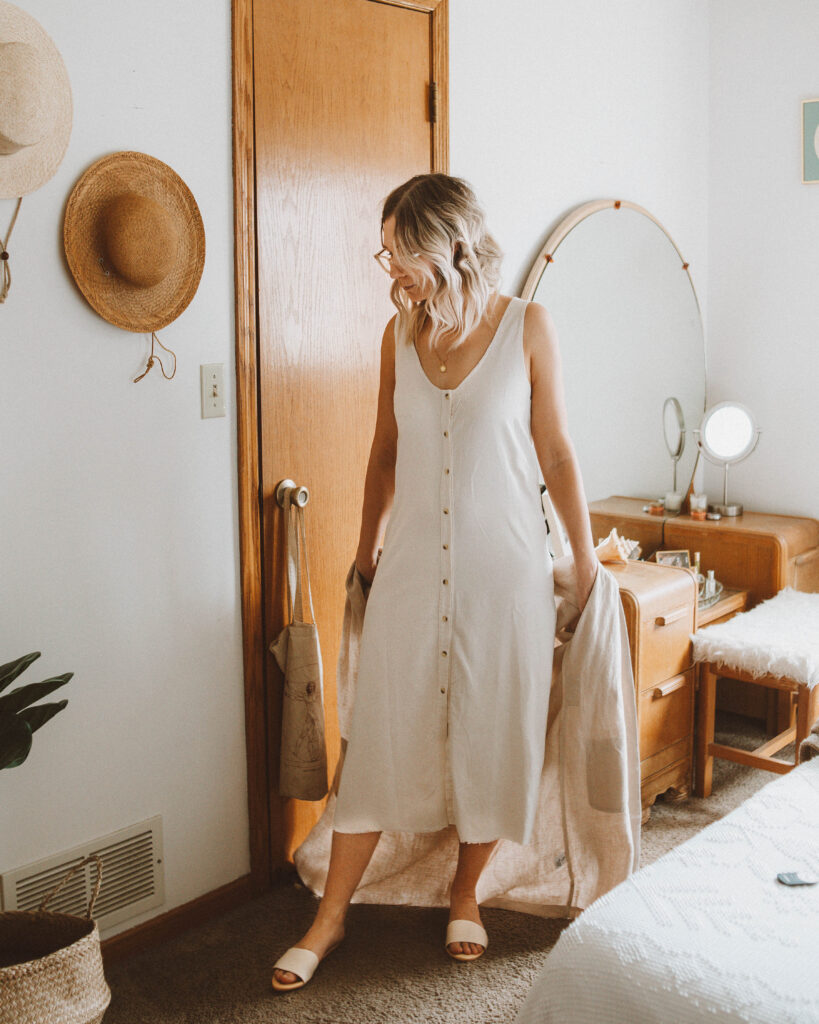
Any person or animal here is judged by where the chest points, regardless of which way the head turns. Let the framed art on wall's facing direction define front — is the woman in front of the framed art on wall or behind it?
in front

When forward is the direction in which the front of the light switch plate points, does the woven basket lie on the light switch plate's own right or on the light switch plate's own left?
on the light switch plate's own right

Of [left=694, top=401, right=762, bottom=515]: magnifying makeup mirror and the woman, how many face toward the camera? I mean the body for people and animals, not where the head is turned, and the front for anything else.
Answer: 2

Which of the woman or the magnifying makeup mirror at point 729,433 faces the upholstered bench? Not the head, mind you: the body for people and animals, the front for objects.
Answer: the magnifying makeup mirror

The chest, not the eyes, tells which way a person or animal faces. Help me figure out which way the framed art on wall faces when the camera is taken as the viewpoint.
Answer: facing the viewer and to the left of the viewer

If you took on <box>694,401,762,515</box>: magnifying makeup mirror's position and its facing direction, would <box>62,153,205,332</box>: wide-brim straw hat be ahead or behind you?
ahead

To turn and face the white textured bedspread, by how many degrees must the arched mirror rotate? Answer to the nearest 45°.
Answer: approximately 45° to its right

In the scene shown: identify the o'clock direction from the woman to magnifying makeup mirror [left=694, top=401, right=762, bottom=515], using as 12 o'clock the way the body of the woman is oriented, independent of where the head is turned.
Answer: The magnifying makeup mirror is roughly at 7 o'clock from the woman.

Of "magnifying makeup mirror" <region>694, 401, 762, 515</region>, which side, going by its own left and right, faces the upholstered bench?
front
